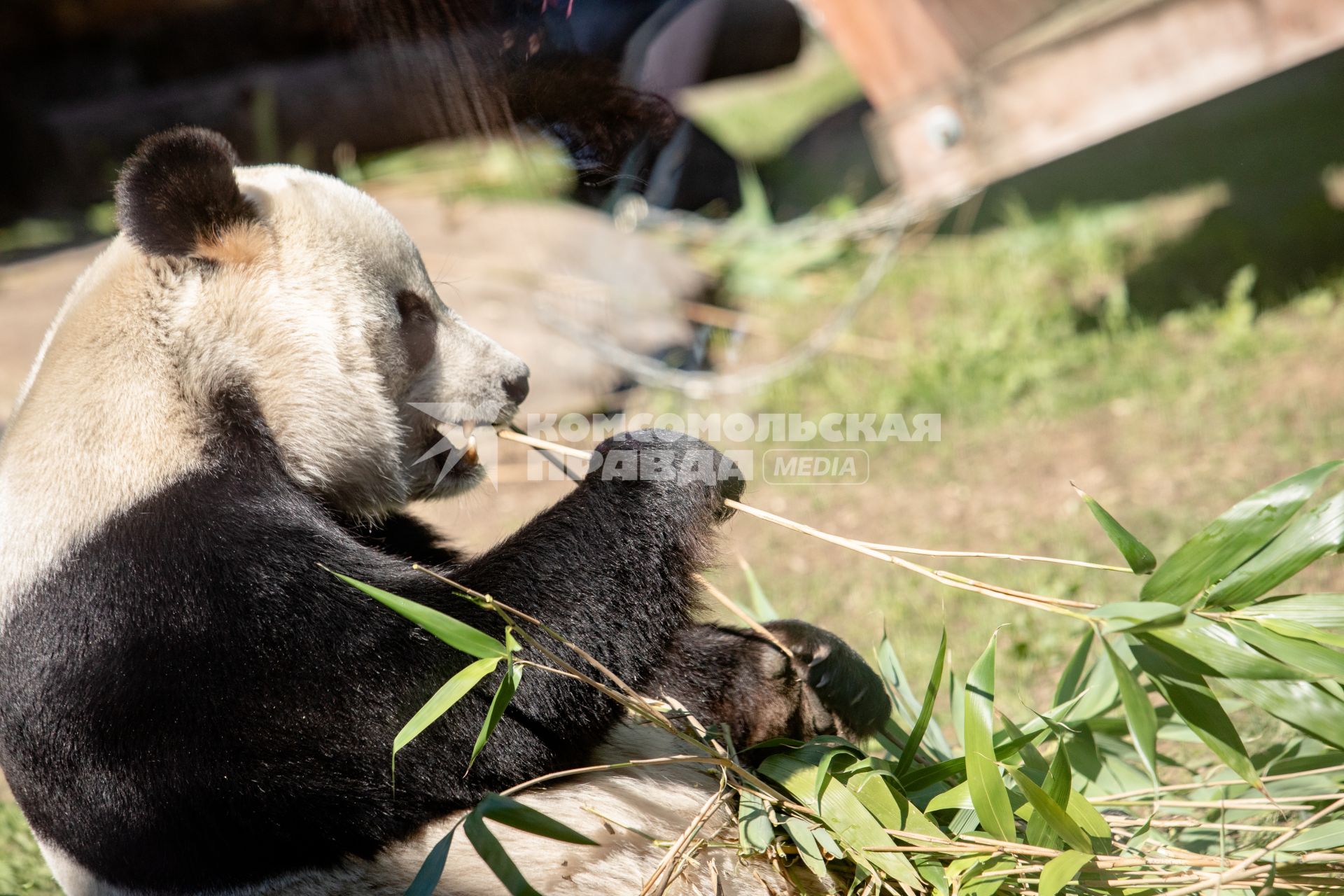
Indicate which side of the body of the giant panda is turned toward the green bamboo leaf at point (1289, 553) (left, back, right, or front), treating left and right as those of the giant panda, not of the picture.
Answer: front

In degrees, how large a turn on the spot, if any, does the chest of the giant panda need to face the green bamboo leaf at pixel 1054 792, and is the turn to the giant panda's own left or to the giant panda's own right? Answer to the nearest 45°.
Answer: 0° — it already faces it

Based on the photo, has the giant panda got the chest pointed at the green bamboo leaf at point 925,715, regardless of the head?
yes

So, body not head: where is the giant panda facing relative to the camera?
to the viewer's right

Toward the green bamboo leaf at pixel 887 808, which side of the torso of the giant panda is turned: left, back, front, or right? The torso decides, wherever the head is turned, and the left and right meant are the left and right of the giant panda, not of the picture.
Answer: front

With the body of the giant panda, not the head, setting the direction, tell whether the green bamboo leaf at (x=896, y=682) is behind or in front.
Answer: in front

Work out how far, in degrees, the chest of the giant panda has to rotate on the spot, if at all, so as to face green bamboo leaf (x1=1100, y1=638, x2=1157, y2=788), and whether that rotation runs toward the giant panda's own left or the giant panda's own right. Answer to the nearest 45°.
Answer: approximately 45° to the giant panda's own right

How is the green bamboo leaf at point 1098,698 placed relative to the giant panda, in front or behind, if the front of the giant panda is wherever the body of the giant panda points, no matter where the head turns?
in front

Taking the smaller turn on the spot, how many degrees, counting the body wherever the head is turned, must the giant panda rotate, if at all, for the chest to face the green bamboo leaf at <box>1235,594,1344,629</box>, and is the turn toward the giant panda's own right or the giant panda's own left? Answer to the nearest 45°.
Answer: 0° — it already faces it

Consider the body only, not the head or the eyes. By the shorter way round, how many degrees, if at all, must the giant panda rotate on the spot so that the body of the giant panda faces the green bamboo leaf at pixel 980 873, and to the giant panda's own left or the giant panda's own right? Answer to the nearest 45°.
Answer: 0° — it already faces it
